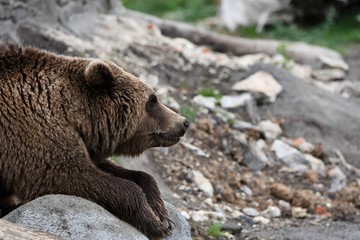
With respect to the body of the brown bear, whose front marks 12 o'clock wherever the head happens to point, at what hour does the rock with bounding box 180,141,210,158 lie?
The rock is roughly at 10 o'clock from the brown bear.

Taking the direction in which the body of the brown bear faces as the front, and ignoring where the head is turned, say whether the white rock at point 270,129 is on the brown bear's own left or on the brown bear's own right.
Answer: on the brown bear's own left

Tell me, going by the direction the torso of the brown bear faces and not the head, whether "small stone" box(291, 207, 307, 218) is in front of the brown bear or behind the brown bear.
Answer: in front

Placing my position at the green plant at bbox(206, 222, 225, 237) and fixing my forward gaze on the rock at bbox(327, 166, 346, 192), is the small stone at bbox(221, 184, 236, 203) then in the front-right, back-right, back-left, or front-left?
front-left

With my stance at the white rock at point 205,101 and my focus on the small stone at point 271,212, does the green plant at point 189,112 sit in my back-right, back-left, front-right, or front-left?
front-right

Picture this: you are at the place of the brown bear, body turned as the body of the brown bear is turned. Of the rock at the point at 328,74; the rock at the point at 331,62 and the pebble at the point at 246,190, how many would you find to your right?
0

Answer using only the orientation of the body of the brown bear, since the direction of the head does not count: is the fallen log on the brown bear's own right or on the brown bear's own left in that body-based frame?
on the brown bear's own left

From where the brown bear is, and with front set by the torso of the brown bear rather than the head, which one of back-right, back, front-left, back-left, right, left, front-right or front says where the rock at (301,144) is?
front-left

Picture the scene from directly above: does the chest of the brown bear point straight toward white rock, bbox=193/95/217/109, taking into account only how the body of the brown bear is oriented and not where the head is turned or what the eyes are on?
no

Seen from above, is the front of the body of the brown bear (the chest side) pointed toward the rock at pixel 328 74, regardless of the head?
no

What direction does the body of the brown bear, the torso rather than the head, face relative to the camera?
to the viewer's right

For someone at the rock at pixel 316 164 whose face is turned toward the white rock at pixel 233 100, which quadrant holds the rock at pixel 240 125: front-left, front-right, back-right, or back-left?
front-left

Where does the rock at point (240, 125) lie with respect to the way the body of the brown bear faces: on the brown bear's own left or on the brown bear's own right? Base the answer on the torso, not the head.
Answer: on the brown bear's own left

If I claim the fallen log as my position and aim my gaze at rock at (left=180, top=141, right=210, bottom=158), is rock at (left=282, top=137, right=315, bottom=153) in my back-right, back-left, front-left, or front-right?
front-left

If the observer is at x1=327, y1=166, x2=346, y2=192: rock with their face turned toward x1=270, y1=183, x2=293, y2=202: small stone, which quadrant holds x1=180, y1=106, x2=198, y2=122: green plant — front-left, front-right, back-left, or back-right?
front-right

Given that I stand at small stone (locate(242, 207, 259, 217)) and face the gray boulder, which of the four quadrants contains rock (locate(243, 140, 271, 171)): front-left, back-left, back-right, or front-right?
back-right

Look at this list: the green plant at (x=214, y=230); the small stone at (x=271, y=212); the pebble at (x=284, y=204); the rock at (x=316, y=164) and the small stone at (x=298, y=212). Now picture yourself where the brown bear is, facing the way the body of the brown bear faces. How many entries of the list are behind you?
0
